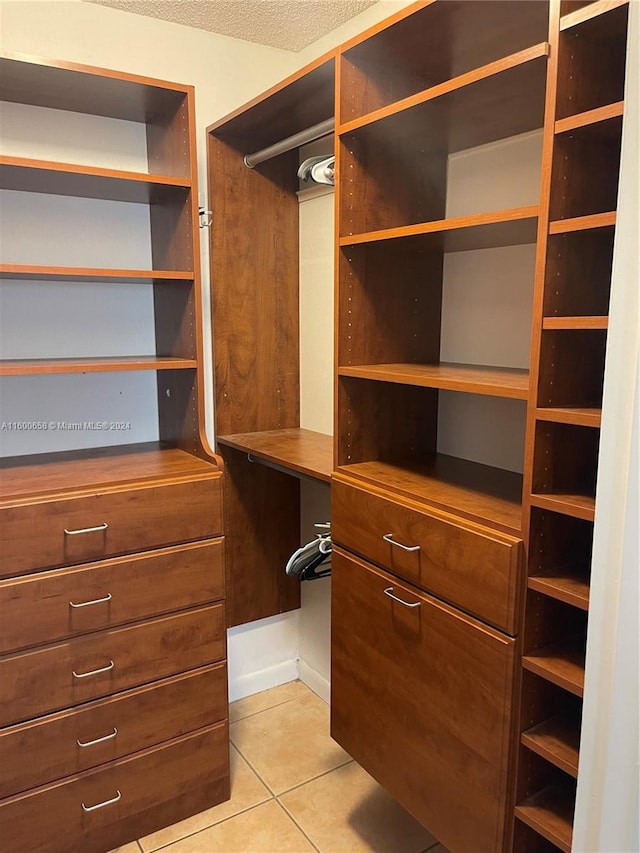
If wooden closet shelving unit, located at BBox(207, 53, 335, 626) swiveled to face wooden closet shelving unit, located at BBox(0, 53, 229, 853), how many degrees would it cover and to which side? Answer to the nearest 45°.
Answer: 0° — it already faces it

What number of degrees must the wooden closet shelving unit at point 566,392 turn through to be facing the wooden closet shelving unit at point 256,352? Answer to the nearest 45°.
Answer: approximately 90° to its right

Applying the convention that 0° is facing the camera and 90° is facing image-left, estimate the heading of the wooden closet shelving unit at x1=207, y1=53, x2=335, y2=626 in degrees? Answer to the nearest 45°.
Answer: approximately 45°

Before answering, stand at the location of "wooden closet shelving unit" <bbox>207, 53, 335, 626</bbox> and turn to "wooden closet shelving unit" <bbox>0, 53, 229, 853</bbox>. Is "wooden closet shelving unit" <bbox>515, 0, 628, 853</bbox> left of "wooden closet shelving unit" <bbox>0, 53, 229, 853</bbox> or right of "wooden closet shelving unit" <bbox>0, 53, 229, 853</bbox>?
left

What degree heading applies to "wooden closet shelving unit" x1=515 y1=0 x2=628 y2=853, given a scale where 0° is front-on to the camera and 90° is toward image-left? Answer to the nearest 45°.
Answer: approximately 45°

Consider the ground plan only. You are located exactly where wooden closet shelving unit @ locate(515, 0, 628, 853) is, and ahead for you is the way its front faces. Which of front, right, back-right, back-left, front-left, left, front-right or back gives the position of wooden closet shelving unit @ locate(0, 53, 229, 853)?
front-right

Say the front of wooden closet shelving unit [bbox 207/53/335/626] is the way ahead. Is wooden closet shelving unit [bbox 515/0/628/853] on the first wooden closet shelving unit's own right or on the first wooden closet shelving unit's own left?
on the first wooden closet shelving unit's own left
